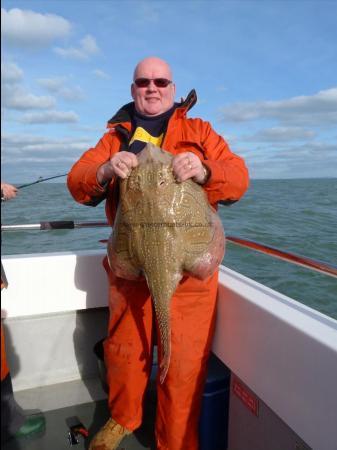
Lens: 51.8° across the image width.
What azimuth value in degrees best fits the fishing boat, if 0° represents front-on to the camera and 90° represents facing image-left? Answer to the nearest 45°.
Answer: approximately 0°
